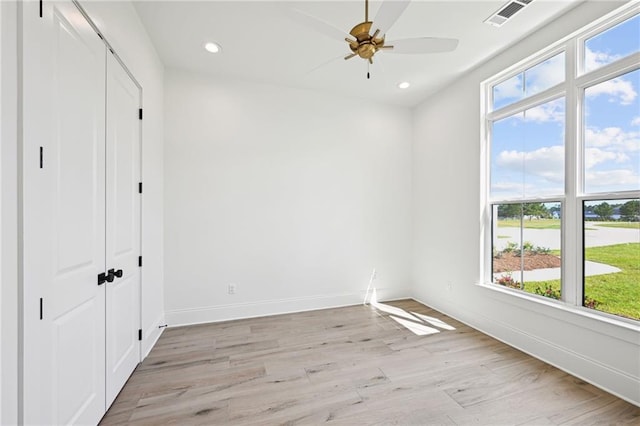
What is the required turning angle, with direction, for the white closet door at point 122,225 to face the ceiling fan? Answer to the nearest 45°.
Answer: approximately 45° to its right

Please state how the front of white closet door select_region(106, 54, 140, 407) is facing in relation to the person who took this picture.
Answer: facing to the right of the viewer

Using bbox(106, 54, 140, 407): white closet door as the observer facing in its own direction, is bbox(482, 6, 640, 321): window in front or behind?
in front

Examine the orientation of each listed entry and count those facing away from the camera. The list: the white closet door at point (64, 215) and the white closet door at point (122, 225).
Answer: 0

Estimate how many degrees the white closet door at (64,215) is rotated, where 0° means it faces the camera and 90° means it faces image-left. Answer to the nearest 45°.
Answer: approximately 315°

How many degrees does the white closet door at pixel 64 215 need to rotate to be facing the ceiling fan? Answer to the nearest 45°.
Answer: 0° — it already faces it

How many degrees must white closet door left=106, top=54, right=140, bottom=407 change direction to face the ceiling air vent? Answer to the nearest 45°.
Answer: approximately 45° to its right

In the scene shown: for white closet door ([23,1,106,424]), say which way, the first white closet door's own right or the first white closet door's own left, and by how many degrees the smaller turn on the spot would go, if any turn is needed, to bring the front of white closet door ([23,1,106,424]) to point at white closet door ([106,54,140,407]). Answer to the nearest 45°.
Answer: approximately 90° to the first white closet door's own left

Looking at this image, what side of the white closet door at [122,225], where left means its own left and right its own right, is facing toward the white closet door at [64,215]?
right
